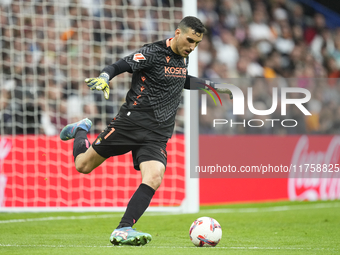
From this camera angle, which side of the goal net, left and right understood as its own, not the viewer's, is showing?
front

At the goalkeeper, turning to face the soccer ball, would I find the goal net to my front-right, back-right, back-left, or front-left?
back-left

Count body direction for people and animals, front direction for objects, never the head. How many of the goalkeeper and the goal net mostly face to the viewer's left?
0

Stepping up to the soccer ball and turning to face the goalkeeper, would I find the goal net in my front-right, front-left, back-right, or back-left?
front-right

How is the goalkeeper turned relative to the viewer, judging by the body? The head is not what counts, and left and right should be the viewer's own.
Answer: facing the viewer and to the right of the viewer

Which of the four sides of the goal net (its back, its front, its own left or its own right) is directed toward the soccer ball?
front

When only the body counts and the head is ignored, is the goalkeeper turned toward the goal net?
no

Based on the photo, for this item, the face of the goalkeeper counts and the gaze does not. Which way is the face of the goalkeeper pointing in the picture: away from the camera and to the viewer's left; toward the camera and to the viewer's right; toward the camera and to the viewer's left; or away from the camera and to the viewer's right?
toward the camera and to the viewer's right

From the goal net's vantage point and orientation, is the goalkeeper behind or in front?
in front
